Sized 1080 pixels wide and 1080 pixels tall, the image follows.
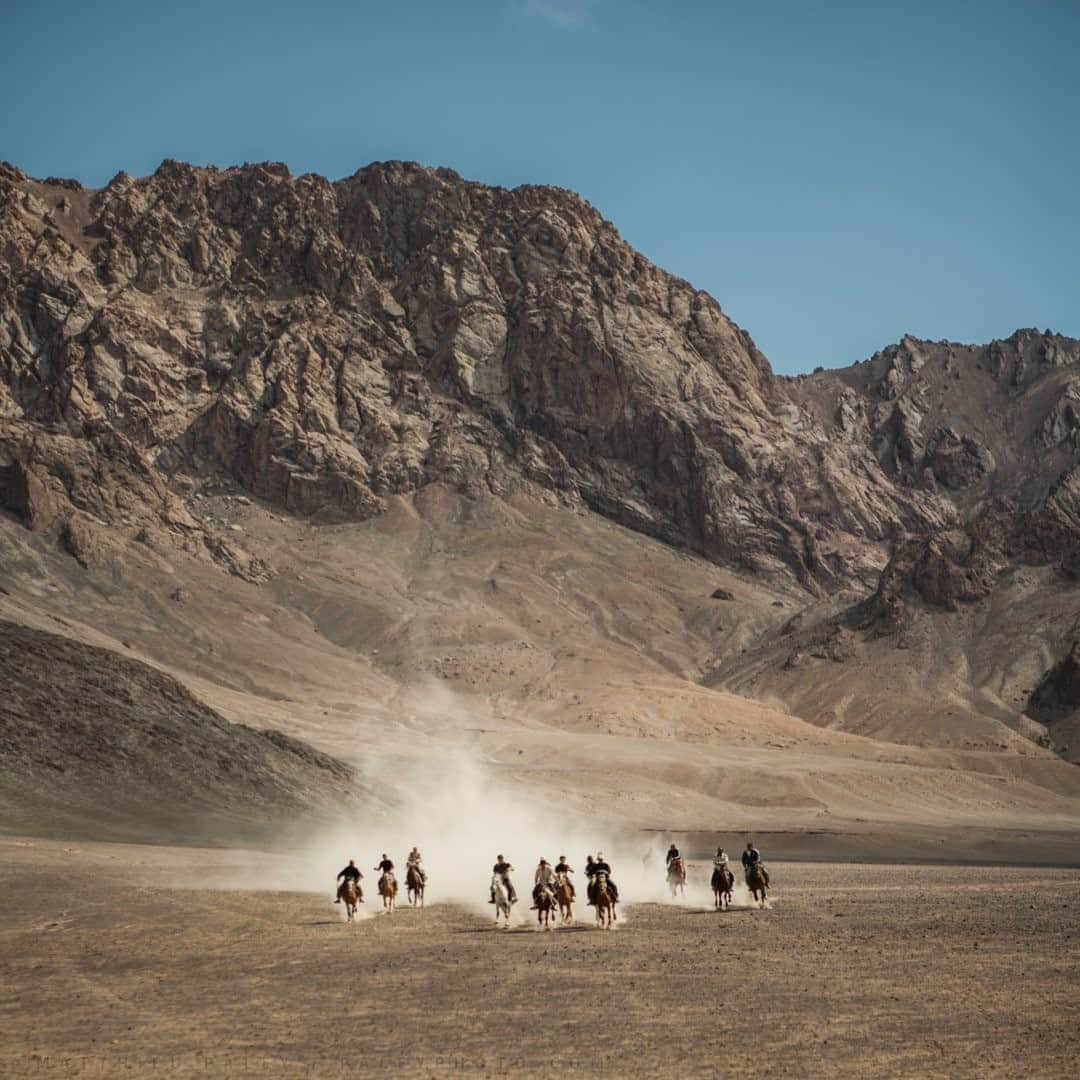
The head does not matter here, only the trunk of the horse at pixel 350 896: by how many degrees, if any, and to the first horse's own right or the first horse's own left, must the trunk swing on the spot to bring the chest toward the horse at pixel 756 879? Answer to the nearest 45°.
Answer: approximately 90° to the first horse's own left

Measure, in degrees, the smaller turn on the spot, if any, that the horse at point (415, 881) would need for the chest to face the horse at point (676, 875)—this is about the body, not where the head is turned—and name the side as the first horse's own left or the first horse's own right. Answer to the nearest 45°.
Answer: approximately 90° to the first horse's own left

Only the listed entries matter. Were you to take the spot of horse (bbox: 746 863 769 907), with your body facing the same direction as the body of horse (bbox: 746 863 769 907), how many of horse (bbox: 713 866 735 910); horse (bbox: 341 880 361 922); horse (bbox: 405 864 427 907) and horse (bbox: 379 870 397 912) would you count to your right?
4

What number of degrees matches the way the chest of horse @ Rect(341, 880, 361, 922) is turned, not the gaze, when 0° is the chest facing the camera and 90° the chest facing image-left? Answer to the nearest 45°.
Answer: approximately 0°

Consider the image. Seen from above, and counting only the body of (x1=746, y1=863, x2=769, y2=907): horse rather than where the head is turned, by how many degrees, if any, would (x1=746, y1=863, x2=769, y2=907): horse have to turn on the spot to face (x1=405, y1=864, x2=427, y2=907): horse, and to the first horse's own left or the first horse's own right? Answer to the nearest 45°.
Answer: approximately 90° to the first horse's own right

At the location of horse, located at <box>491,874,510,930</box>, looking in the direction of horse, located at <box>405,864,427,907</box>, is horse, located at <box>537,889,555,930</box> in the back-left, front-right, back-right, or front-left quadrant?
back-right

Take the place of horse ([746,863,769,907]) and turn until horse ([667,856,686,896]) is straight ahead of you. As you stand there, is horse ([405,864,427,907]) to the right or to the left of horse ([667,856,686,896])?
left

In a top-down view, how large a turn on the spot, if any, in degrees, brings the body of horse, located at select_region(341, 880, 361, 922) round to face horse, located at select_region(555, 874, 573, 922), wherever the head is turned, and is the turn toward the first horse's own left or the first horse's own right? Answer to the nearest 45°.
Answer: approximately 45° to the first horse's own left

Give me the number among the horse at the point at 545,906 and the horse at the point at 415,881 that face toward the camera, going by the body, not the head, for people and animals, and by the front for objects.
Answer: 2

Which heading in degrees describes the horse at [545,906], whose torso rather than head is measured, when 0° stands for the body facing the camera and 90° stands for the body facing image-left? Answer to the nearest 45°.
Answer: approximately 0°

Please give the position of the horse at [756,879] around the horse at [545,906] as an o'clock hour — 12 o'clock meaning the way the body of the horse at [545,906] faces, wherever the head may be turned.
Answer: the horse at [756,879] is roughly at 8 o'clock from the horse at [545,906].
